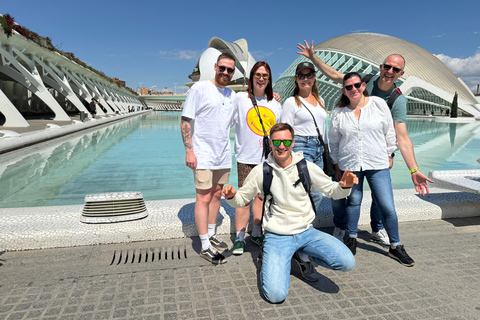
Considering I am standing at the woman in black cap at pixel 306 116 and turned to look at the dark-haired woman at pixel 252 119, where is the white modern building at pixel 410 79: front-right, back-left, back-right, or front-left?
back-right

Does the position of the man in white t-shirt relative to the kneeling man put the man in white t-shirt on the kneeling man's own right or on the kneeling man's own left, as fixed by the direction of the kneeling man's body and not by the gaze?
on the kneeling man's own right

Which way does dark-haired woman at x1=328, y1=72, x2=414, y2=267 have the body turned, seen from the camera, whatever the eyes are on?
toward the camera

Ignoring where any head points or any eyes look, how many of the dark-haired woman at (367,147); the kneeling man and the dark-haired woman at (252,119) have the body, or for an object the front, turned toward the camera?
3

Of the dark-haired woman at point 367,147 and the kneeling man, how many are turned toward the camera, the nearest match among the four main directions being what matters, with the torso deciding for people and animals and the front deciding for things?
2

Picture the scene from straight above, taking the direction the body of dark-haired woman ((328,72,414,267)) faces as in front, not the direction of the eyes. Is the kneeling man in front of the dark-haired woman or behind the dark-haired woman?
in front

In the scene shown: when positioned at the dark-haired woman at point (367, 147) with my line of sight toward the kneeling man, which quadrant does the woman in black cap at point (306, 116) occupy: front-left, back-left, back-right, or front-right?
front-right

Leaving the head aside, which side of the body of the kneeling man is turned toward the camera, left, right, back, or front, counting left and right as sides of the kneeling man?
front

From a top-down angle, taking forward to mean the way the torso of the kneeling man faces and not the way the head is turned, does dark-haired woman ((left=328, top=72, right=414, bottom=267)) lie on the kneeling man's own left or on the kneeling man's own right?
on the kneeling man's own left

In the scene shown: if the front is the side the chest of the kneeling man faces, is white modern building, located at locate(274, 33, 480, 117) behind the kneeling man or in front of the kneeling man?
behind

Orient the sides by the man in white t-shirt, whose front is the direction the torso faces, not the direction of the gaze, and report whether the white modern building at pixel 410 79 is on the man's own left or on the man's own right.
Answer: on the man's own left

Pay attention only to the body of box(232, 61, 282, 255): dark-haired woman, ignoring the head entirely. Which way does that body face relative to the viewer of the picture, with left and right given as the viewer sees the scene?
facing the viewer

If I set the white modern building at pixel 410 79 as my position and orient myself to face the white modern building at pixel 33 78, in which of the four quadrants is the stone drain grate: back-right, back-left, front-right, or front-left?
front-left

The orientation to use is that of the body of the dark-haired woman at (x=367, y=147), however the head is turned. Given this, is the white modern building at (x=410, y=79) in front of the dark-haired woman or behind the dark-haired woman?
behind

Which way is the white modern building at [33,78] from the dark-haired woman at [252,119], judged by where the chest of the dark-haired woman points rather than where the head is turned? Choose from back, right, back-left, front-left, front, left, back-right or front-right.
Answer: back-right
